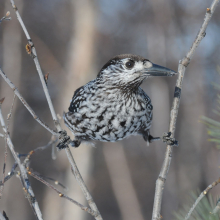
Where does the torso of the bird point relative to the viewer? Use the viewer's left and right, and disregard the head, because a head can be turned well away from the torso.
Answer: facing the viewer and to the right of the viewer

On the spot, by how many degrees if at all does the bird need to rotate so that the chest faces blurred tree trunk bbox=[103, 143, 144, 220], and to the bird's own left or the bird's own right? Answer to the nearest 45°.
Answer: approximately 135° to the bird's own left

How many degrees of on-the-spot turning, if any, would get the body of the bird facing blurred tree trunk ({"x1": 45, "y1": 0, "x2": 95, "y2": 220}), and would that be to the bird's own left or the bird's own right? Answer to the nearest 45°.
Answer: approximately 135° to the bird's own left
